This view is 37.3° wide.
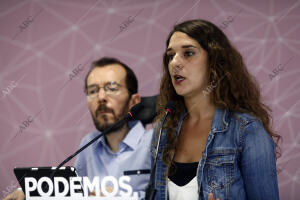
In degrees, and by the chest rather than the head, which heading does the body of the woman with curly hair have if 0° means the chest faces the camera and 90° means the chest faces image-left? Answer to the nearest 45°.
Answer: approximately 45°

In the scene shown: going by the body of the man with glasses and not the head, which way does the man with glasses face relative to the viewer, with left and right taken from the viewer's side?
facing the viewer and to the left of the viewer

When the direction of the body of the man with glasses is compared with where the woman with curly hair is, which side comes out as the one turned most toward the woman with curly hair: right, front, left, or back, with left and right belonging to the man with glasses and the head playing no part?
left

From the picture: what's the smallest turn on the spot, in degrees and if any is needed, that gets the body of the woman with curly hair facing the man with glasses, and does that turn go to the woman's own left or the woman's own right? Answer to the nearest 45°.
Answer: approximately 90° to the woman's own right

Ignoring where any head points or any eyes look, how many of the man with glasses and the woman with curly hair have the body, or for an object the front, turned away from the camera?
0

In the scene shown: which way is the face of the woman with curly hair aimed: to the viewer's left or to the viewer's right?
to the viewer's left
